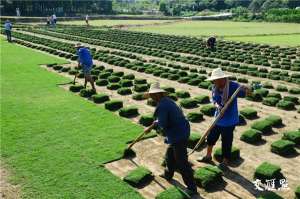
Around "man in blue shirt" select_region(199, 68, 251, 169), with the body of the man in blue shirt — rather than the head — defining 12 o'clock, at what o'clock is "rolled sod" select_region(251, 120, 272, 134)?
The rolled sod is roughly at 5 o'clock from the man in blue shirt.

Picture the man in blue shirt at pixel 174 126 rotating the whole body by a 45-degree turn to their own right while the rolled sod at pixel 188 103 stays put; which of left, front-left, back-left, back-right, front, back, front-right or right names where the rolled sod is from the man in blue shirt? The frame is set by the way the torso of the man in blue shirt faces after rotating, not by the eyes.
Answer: front-right

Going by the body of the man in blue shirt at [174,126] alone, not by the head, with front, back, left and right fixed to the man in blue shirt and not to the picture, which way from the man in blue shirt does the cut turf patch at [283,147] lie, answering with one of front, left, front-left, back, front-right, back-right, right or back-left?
back-right

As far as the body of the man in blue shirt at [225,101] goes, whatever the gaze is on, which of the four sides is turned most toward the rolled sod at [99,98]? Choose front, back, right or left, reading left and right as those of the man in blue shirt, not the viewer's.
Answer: right

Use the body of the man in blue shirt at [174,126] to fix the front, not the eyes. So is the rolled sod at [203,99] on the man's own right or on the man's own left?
on the man's own right

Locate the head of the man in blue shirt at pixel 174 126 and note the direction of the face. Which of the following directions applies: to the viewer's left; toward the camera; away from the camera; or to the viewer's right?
to the viewer's left

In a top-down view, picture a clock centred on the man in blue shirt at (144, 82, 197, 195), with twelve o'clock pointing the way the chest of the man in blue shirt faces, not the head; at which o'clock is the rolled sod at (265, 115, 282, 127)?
The rolled sod is roughly at 4 o'clock from the man in blue shirt.

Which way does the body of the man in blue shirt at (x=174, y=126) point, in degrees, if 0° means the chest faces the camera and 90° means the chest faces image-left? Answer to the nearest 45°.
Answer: approximately 90°

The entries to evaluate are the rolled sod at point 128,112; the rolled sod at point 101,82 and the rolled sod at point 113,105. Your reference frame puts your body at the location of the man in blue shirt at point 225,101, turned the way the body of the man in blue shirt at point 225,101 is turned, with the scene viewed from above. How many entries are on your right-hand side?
3
